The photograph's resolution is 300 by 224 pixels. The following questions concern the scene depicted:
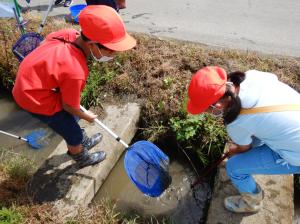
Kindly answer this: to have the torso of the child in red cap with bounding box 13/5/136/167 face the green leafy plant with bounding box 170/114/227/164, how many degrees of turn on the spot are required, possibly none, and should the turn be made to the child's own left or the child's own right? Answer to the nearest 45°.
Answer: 0° — they already face it

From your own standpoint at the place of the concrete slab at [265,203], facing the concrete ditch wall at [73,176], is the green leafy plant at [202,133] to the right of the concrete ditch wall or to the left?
right

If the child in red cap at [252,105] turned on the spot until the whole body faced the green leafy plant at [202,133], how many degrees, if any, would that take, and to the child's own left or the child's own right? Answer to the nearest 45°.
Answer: approximately 45° to the child's own right

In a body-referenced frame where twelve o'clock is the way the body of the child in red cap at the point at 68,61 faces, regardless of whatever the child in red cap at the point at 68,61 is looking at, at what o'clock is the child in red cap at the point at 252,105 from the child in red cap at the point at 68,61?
the child in red cap at the point at 252,105 is roughly at 1 o'clock from the child in red cap at the point at 68,61.

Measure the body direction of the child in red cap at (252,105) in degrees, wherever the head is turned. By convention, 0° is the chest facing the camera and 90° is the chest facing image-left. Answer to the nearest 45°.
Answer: approximately 90°

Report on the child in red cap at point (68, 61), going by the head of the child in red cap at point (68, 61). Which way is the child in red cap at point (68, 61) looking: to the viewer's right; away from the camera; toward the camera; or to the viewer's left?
to the viewer's right

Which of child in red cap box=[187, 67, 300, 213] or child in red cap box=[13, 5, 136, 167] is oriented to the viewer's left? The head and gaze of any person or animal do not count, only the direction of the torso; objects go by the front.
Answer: child in red cap box=[187, 67, 300, 213]

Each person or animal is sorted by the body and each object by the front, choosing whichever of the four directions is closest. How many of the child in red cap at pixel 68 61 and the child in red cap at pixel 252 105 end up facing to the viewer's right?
1

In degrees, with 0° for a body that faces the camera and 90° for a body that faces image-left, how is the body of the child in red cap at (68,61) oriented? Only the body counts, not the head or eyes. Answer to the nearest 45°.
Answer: approximately 270°
